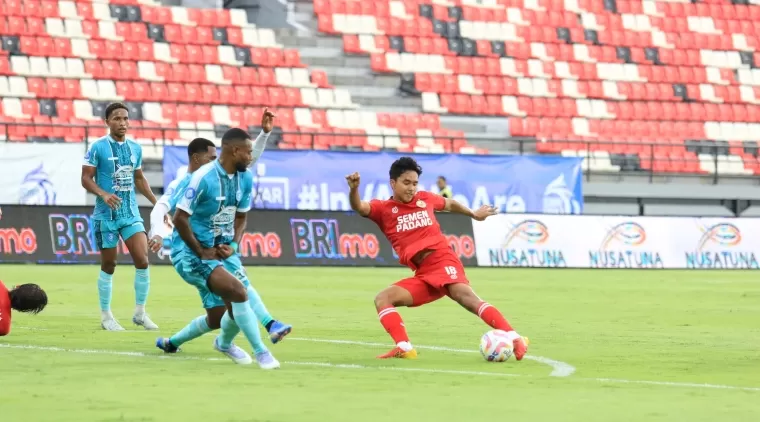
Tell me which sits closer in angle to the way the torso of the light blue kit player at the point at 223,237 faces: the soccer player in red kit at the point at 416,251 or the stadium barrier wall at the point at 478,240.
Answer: the soccer player in red kit

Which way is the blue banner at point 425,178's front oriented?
toward the camera

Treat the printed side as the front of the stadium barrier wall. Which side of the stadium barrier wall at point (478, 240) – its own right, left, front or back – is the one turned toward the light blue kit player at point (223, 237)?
front

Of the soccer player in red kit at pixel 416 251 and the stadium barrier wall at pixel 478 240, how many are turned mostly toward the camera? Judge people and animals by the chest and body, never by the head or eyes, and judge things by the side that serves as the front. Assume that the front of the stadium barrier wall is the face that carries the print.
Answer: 2

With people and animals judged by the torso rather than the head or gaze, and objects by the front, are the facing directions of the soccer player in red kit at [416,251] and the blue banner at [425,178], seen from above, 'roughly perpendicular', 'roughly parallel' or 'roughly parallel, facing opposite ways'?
roughly parallel

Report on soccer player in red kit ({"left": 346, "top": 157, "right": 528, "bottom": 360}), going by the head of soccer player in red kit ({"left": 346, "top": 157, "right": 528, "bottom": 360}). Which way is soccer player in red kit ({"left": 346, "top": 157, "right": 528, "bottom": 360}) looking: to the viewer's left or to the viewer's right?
to the viewer's right

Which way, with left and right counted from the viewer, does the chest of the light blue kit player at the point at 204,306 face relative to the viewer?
facing to the right of the viewer

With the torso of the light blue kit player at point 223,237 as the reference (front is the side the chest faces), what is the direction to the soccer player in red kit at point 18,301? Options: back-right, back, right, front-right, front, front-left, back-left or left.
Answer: back

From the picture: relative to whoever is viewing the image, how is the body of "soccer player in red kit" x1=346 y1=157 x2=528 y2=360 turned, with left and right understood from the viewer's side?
facing the viewer

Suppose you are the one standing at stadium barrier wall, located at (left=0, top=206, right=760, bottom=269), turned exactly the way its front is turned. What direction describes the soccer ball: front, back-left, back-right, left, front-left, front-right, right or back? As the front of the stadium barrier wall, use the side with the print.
front

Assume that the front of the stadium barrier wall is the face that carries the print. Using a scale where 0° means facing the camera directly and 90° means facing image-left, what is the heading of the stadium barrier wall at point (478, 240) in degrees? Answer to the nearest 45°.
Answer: approximately 0°
